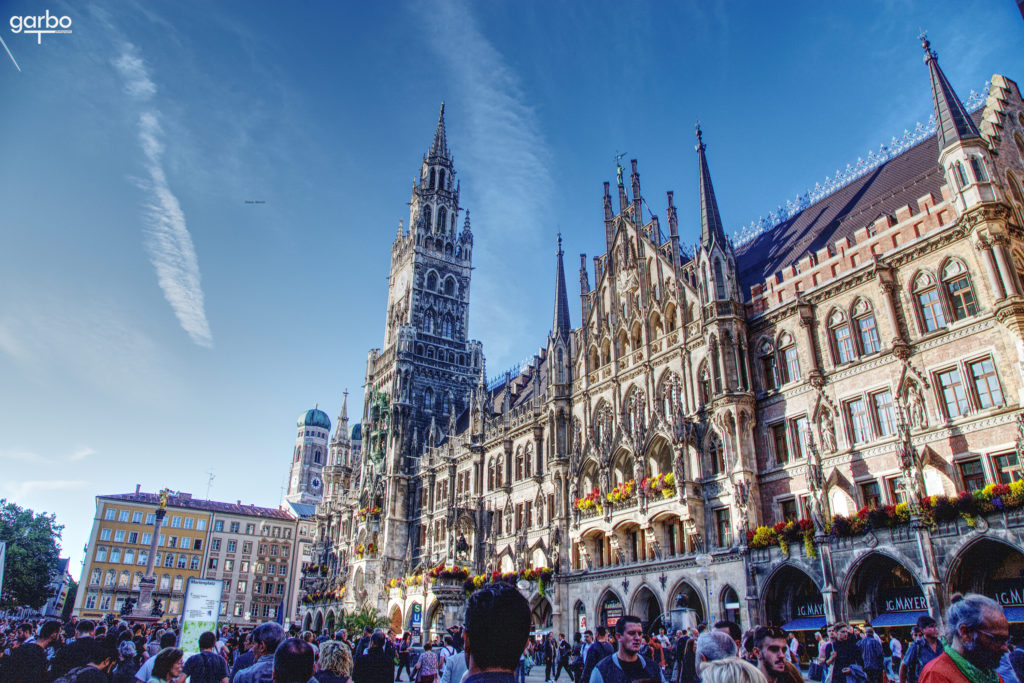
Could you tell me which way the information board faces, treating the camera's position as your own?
facing the viewer

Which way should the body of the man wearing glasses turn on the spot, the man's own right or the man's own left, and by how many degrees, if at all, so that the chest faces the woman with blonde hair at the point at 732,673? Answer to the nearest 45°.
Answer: approximately 135° to the man's own right

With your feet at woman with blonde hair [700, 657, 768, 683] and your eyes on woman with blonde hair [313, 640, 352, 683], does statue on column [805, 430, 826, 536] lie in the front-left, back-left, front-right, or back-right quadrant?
front-right

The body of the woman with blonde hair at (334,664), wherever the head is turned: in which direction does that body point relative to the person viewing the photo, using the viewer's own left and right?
facing away from the viewer

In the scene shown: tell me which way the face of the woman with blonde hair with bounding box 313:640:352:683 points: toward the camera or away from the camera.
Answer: away from the camera

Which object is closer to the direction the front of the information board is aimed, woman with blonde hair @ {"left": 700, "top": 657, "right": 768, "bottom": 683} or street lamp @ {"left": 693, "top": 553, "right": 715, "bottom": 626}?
the woman with blonde hair

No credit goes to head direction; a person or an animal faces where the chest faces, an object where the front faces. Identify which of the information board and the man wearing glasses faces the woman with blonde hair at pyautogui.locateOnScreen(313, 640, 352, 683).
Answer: the information board

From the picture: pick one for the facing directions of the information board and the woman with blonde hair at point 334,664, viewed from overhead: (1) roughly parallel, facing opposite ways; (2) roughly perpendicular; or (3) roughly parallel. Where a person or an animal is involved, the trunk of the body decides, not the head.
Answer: roughly parallel, facing opposite ways

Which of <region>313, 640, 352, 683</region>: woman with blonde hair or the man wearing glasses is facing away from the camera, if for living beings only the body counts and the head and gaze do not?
the woman with blonde hair

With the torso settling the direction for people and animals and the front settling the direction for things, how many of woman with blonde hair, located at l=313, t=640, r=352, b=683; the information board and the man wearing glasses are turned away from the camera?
1
